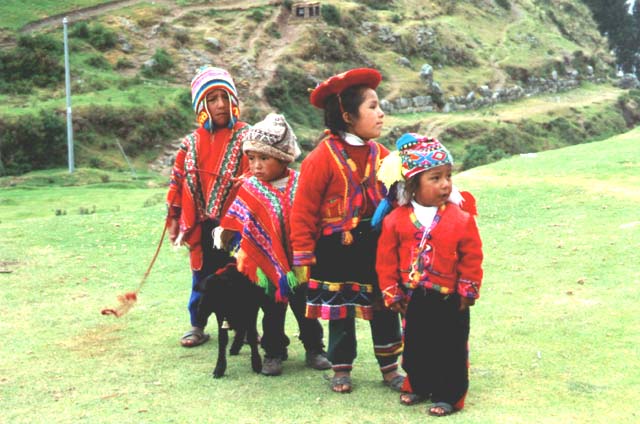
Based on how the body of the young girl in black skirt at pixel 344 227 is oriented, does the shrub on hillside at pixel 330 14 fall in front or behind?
behind

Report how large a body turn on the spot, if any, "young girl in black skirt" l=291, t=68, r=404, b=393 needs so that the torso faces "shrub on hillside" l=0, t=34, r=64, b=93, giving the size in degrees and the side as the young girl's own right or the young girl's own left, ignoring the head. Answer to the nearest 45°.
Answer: approximately 180°

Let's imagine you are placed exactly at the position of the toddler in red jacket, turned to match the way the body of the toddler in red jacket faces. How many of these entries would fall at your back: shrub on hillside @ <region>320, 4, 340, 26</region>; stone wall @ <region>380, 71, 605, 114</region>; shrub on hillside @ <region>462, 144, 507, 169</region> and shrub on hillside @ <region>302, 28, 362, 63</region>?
4

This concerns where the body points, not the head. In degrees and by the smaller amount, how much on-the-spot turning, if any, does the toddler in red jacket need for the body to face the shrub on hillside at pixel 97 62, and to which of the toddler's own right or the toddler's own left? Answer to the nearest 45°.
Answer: approximately 135° to the toddler's own right

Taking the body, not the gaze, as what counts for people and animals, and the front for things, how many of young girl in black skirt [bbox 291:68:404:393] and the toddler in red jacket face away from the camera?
0

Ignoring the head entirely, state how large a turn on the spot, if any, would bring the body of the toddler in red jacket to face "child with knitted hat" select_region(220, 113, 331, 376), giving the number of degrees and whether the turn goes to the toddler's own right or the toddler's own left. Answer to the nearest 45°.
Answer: approximately 135° to the toddler's own right

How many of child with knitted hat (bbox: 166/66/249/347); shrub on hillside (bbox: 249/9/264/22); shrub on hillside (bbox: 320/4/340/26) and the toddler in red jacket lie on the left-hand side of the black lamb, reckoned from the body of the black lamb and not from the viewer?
1

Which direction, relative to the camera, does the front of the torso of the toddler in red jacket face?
toward the camera

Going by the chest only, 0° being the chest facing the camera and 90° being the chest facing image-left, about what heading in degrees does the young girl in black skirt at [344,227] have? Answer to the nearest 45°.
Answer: approximately 315°

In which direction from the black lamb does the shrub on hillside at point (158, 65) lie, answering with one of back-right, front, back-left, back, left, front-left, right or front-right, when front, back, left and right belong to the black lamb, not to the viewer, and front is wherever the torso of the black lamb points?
back-right

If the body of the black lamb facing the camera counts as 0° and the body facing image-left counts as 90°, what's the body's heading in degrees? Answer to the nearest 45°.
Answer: approximately 45°
